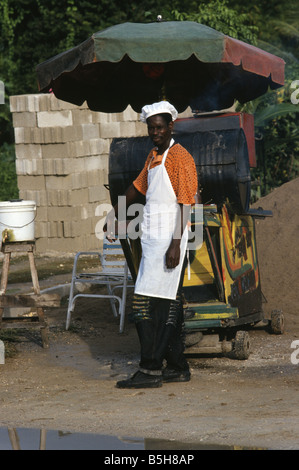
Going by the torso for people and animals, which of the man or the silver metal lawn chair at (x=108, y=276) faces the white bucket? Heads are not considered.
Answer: the silver metal lawn chair

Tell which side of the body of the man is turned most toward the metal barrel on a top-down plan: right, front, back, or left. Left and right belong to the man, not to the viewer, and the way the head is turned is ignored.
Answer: back

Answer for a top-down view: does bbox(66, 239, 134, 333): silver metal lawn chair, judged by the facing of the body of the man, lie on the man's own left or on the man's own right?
on the man's own right

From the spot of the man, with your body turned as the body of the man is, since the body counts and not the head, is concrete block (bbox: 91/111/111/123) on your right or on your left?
on your right

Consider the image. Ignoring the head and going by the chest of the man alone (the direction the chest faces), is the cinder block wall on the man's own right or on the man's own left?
on the man's own right

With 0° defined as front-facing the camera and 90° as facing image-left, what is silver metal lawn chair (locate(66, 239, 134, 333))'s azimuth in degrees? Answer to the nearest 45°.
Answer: approximately 45°

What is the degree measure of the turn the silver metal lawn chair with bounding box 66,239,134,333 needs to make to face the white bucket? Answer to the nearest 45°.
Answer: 0° — it already faces it

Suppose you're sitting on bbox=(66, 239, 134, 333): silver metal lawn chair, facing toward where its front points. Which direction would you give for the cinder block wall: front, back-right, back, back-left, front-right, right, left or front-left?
back-right

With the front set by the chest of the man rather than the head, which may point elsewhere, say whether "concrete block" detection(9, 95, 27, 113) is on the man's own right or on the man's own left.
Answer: on the man's own right

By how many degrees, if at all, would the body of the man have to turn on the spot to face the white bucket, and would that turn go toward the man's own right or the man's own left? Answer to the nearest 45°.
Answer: approximately 90° to the man's own right
